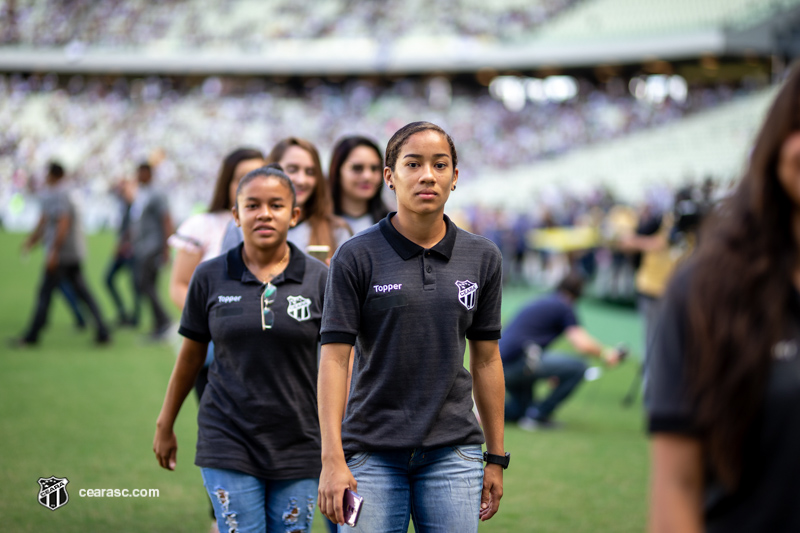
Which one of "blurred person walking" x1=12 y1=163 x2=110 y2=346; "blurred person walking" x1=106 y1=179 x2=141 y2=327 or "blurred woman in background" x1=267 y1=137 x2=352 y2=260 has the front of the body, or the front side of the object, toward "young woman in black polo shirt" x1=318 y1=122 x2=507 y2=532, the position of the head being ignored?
the blurred woman in background

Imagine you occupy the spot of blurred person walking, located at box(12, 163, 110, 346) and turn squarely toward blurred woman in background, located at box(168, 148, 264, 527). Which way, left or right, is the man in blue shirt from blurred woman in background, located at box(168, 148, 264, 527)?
left

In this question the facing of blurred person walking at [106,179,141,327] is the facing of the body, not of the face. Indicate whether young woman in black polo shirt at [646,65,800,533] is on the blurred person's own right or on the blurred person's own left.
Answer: on the blurred person's own left

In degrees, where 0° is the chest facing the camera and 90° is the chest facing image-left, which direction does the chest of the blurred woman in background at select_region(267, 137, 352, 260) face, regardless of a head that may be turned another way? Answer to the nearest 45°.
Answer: approximately 0°

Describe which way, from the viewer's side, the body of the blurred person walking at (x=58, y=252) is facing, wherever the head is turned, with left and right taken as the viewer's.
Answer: facing to the left of the viewer

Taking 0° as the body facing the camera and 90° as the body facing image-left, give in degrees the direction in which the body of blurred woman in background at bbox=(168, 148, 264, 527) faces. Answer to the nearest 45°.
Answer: approximately 315°

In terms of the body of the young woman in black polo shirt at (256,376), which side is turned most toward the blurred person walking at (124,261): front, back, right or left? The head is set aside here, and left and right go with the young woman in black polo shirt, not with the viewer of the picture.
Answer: back

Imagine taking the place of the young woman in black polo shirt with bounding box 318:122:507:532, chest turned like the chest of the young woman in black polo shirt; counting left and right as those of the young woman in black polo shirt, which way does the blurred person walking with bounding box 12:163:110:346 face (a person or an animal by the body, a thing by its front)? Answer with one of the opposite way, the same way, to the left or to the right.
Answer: to the right
